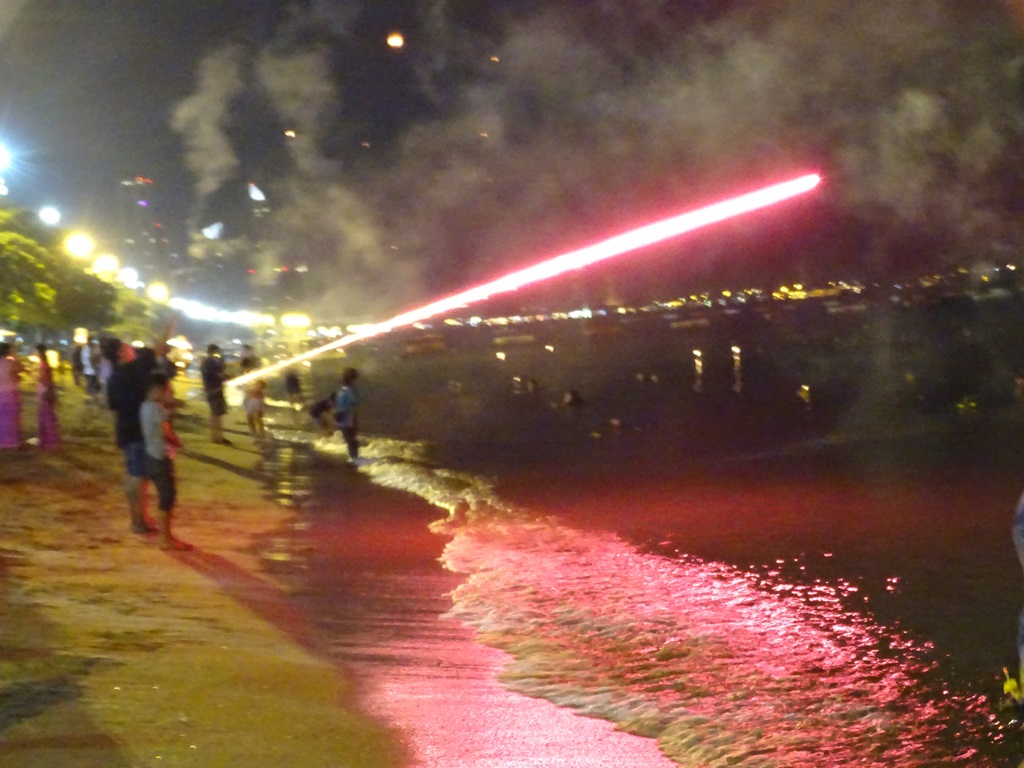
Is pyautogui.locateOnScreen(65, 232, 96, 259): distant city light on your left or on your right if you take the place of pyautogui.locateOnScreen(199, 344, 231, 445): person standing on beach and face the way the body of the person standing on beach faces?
on your left

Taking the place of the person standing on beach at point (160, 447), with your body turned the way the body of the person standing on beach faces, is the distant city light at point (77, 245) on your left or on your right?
on your left

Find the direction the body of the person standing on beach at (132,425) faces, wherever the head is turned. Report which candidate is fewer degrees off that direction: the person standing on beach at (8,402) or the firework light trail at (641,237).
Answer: the firework light trail

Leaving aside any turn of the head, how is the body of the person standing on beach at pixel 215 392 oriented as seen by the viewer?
to the viewer's right

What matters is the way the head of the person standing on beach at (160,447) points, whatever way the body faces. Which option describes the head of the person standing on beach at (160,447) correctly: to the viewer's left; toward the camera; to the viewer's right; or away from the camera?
to the viewer's right

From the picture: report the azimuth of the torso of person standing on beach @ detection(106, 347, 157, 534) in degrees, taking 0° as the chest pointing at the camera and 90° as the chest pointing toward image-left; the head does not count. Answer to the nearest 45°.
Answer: approximately 270°

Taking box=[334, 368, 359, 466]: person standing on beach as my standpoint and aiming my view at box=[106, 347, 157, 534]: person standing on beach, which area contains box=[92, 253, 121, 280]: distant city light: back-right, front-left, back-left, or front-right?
back-right

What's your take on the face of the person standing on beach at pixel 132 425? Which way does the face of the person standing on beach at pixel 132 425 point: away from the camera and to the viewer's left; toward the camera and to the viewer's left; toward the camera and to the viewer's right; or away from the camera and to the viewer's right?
away from the camera and to the viewer's right

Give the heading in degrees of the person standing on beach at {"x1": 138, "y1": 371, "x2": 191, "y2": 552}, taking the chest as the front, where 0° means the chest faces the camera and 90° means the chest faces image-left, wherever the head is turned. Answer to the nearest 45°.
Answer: approximately 270°

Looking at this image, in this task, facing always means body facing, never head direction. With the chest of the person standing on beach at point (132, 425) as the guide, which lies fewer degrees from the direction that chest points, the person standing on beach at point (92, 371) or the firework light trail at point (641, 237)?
the firework light trail

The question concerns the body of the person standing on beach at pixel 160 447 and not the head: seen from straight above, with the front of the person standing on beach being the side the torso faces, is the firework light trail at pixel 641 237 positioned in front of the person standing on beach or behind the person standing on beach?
in front
